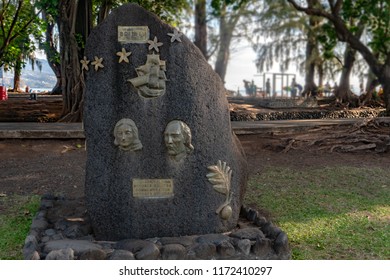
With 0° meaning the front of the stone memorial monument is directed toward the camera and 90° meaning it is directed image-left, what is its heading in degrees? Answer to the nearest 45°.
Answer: approximately 0°
